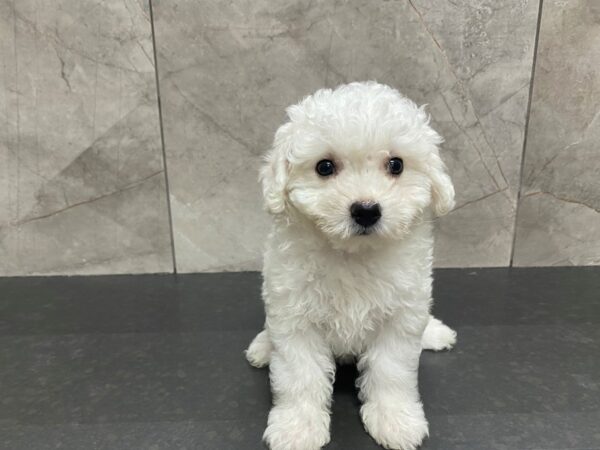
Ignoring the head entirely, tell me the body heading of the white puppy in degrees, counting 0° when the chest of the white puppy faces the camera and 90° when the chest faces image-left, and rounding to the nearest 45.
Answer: approximately 0°
